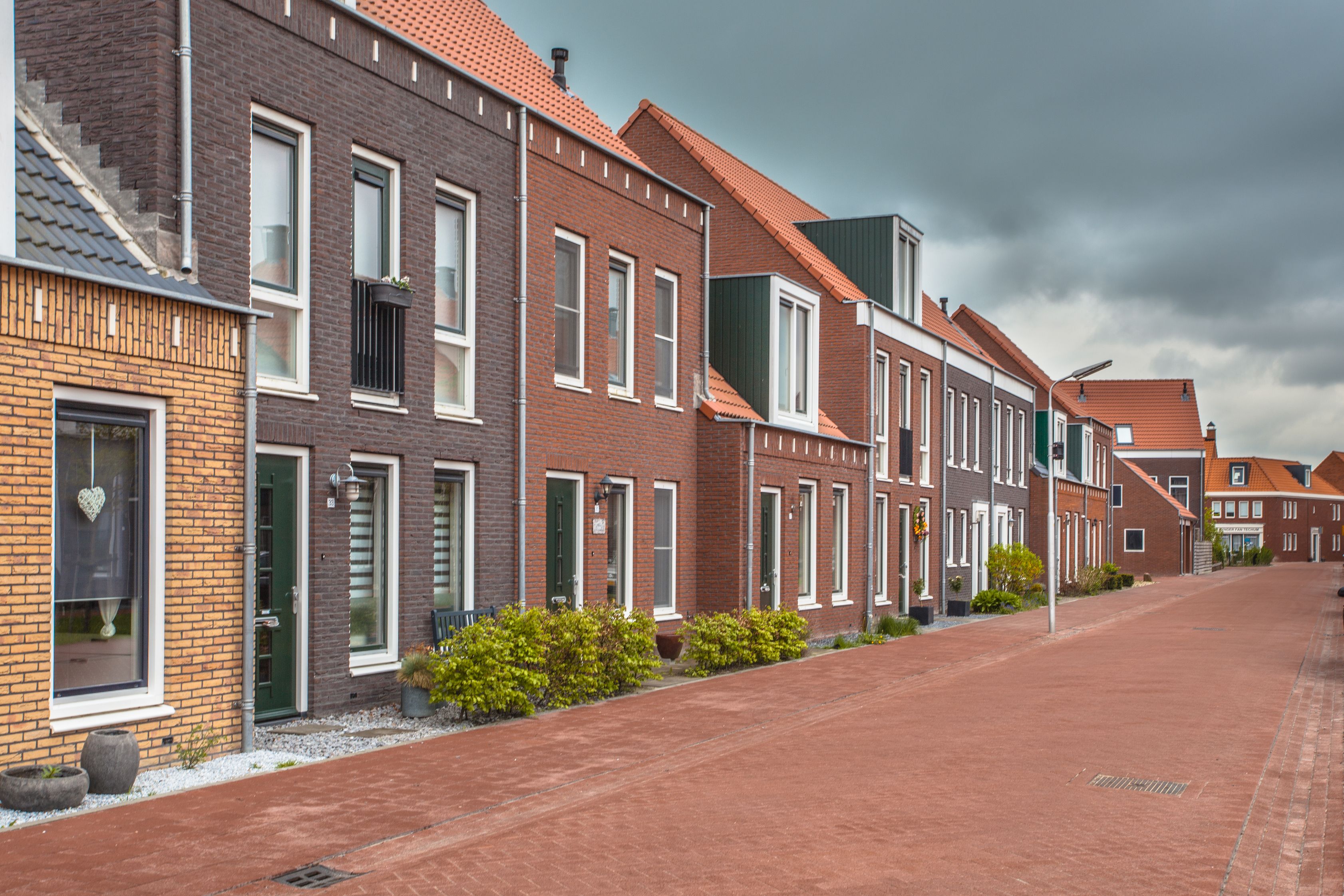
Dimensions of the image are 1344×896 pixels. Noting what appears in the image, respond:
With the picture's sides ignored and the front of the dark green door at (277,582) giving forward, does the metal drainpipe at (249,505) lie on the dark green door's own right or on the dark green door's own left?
on the dark green door's own right

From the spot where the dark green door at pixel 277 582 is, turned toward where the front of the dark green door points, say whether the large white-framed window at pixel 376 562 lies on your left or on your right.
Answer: on your left

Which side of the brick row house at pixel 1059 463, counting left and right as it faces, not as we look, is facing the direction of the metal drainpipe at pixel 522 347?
right

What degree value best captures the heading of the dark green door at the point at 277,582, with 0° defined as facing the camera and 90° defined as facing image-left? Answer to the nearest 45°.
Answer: approximately 315°

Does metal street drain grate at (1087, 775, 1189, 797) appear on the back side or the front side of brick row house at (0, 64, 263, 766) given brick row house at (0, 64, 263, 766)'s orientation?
on the front side

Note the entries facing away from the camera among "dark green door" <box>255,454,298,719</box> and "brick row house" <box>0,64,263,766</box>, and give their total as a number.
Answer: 0

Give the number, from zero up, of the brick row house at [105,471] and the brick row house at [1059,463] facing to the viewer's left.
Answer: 0

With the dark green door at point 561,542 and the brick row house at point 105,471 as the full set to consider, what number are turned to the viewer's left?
0
